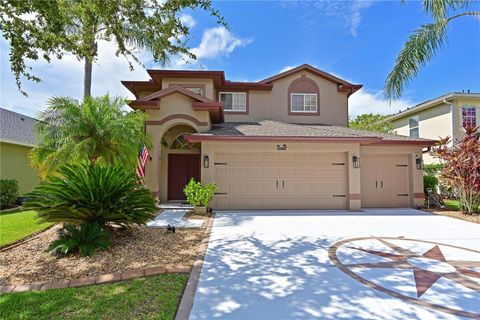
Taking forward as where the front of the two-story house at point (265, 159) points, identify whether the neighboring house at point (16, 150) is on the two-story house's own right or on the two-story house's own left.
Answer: on the two-story house's own right

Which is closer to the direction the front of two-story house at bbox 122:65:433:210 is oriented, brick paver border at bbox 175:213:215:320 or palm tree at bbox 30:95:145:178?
the brick paver border

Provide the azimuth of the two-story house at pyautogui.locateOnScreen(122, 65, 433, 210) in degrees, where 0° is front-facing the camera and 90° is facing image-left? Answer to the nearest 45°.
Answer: approximately 0°

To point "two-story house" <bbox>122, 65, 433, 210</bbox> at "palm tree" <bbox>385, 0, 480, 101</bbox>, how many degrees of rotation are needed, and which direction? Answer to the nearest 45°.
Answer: approximately 90° to its left

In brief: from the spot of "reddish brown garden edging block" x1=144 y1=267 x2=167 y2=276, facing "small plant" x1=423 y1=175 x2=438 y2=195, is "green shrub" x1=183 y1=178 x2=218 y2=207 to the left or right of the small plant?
left

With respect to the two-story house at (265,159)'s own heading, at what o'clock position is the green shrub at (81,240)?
The green shrub is roughly at 1 o'clock from the two-story house.

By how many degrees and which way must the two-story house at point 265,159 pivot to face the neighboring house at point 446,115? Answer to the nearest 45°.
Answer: approximately 135° to its left

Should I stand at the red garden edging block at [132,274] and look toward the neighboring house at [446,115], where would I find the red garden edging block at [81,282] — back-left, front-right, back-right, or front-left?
back-left

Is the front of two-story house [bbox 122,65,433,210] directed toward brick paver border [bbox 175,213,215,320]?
yes

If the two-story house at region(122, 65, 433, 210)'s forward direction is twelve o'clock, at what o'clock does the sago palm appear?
The sago palm is roughly at 1 o'clock from the two-story house.

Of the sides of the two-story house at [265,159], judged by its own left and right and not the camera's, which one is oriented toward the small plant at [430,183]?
left

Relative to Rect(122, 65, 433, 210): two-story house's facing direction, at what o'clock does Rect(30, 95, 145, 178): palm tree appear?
The palm tree is roughly at 2 o'clock from the two-story house.
